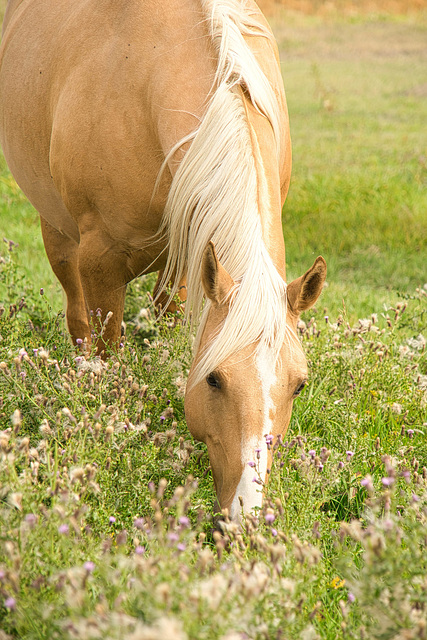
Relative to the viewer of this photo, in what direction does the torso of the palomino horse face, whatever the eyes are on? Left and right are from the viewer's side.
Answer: facing the viewer and to the right of the viewer
